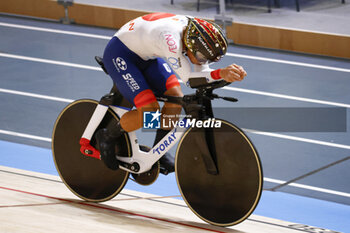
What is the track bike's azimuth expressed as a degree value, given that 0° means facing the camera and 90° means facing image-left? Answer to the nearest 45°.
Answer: approximately 315°
